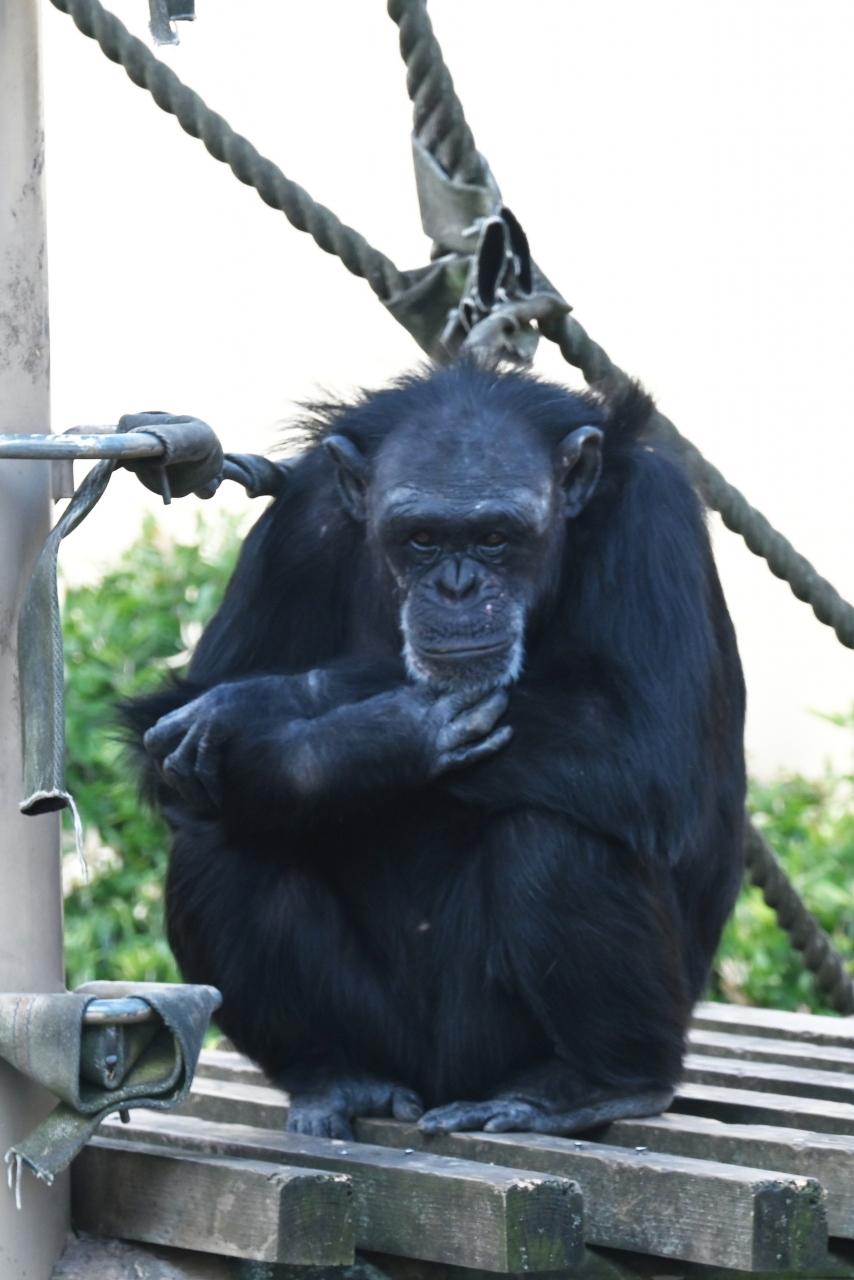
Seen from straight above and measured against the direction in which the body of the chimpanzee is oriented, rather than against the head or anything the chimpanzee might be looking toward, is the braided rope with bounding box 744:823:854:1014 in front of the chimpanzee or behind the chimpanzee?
behind

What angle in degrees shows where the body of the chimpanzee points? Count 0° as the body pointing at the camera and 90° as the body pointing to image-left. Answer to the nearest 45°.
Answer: approximately 0°

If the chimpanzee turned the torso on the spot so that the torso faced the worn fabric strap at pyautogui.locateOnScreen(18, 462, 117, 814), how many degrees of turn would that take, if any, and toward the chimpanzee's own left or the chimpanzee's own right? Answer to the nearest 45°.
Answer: approximately 45° to the chimpanzee's own right

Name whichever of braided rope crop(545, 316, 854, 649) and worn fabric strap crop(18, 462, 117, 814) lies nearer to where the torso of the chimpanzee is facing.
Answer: the worn fabric strap

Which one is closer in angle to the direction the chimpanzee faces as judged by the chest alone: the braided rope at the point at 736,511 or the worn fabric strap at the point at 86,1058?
the worn fabric strap

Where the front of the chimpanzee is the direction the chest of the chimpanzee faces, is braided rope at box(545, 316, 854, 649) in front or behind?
behind

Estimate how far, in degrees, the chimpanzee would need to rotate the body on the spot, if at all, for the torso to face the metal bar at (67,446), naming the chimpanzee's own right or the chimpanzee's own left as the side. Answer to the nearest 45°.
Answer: approximately 45° to the chimpanzee's own right

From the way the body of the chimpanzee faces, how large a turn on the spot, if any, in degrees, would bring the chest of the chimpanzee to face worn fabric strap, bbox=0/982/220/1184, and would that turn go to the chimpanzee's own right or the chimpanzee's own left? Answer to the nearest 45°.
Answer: approximately 45° to the chimpanzee's own right

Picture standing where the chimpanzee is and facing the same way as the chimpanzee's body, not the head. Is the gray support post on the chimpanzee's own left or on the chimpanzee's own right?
on the chimpanzee's own right
